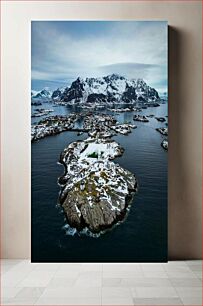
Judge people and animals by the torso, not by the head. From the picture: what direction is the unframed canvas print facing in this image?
toward the camera
